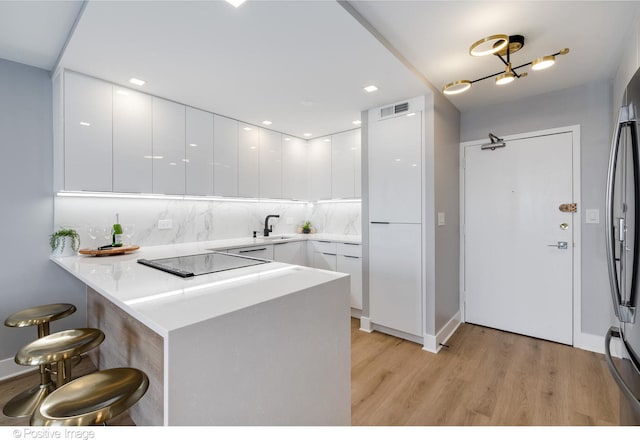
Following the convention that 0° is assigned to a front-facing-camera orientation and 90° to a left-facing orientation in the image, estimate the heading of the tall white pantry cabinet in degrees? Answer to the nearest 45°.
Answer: approximately 45°

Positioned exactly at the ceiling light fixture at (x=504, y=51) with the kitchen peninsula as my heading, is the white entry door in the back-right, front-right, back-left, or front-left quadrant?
back-right

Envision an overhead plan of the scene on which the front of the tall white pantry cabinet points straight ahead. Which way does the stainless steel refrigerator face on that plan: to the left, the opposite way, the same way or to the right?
to the right

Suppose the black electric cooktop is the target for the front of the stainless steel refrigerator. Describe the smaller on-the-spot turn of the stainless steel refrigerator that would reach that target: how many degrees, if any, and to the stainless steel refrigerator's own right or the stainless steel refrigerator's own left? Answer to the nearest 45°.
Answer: approximately 45° to the stainless steel refrigerator's own left

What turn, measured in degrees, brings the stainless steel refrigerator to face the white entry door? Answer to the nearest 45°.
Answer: approximately 90° to its right

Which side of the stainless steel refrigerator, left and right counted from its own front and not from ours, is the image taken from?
left
